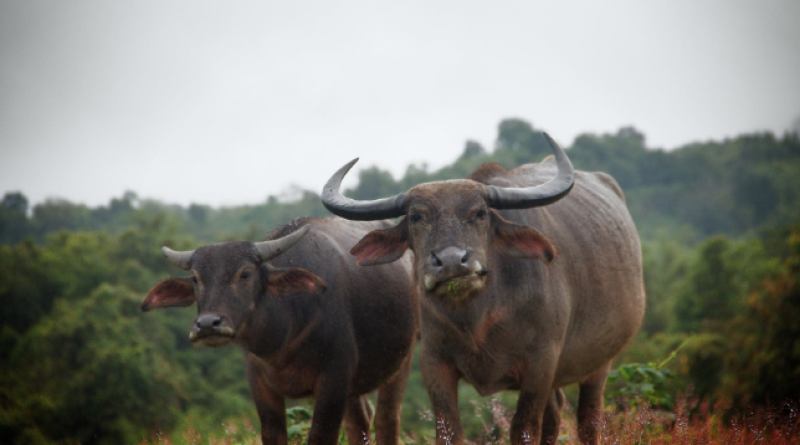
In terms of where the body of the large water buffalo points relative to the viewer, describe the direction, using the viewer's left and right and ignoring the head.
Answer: facing the viewer and to the left of the viewer

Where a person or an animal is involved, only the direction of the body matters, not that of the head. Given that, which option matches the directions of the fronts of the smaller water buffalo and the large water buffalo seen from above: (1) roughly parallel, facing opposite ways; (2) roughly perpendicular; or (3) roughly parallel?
roughly parallel

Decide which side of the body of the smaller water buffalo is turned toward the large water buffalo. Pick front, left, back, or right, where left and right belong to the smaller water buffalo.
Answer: left

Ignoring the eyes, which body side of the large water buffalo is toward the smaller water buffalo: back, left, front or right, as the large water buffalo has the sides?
right

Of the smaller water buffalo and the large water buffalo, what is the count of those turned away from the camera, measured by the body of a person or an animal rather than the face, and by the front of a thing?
0

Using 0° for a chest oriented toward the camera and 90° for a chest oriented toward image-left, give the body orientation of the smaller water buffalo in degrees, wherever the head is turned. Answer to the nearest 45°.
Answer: approximately 45°
